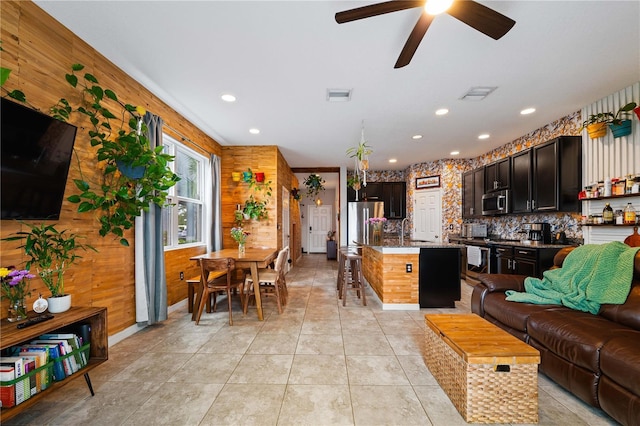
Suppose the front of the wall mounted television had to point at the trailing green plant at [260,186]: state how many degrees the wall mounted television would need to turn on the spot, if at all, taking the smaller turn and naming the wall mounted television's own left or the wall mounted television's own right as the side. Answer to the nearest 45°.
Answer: approximately 90° to the wall mounted television's own left

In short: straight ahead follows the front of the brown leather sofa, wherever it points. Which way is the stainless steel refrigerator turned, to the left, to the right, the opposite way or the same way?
to the left

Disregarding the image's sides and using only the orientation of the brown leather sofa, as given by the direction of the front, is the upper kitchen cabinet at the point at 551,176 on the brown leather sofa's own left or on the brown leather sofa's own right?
on the brown leather sofa's own right

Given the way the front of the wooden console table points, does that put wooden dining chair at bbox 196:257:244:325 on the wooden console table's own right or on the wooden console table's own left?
on the wooden console table's own left

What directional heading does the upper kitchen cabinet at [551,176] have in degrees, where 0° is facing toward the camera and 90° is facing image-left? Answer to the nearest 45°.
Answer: approximately 45°

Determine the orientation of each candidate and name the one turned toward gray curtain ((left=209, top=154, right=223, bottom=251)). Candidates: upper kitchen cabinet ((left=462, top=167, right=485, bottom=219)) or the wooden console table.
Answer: the upper kitchen cabinet
